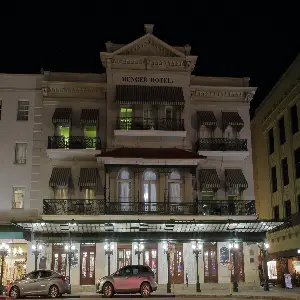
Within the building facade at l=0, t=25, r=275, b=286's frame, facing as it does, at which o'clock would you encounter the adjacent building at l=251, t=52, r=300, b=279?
The adjacent building is roughly at 8 o'clock from the building facade.

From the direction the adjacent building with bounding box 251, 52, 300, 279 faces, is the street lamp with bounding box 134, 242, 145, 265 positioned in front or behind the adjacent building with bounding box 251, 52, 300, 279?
in front

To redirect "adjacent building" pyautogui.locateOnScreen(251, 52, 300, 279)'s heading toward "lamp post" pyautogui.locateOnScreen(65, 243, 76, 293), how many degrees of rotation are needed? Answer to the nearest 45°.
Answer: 0° — it already faces it

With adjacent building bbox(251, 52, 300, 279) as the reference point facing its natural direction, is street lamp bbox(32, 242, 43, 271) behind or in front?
in front

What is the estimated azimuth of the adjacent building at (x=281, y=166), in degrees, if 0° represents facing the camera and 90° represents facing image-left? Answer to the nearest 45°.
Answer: approximately 45°

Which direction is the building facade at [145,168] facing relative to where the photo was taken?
toward the camera

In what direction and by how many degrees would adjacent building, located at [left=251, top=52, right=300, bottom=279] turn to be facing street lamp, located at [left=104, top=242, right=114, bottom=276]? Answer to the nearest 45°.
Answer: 0° — it already faces it

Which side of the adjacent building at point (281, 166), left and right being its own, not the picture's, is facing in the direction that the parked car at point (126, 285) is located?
front

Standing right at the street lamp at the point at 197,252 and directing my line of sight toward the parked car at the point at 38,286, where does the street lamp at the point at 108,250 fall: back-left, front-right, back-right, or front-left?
front-right

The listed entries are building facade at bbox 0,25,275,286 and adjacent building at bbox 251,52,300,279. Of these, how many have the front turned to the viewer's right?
0

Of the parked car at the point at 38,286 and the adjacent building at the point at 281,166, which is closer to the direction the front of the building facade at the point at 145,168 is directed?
the parked car
